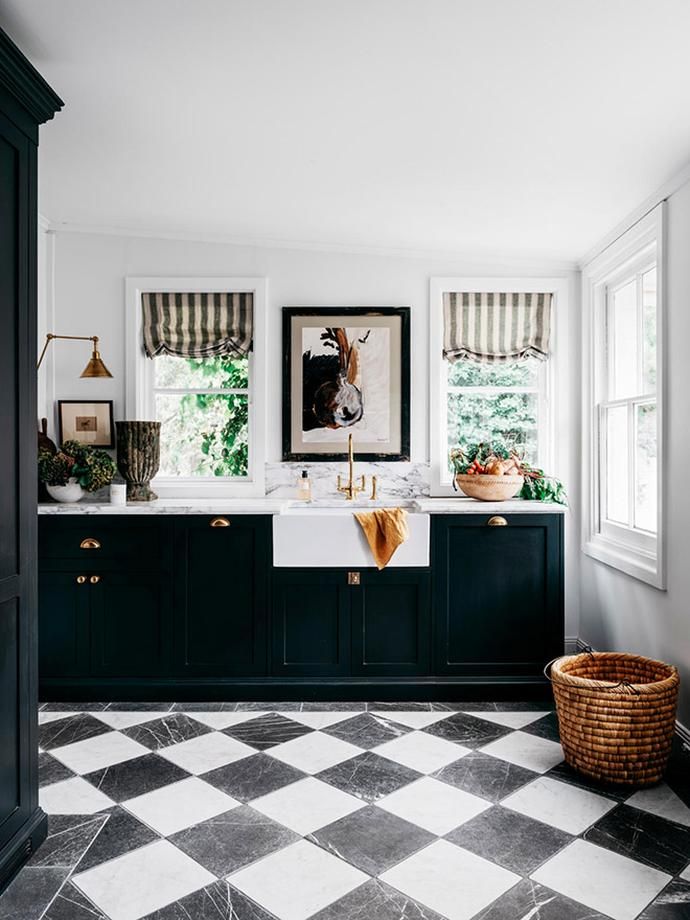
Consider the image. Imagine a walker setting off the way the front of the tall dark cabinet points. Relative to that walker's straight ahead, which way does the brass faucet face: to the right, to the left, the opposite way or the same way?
to the right

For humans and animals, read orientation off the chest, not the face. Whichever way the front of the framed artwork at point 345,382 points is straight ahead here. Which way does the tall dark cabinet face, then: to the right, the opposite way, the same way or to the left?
to the left

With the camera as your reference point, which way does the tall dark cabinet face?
facing to the right of the viewer

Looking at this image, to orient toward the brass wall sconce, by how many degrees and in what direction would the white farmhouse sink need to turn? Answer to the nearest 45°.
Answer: approximately 90° to its right

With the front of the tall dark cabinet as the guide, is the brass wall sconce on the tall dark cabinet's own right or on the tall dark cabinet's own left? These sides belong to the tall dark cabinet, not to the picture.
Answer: on the tall dark cabinet's own left

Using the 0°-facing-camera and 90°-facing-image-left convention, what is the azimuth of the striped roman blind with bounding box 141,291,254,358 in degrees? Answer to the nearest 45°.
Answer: approximately 0°

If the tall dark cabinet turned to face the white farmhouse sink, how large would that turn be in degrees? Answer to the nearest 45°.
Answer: approximately 45° to its left

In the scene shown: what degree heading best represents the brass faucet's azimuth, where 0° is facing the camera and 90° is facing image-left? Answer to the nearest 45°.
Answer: approximately 0°
